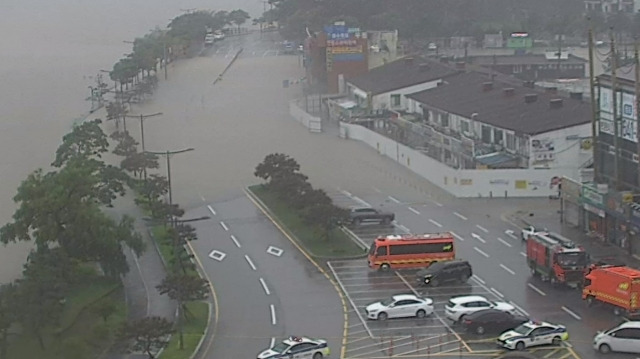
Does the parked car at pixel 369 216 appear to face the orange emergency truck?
no

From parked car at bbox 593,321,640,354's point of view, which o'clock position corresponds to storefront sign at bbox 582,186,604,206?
The storefront sign is roughly at 3 o'clock from the parked car.

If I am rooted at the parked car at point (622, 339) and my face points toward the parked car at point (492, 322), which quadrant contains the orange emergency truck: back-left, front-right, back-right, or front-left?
front-right

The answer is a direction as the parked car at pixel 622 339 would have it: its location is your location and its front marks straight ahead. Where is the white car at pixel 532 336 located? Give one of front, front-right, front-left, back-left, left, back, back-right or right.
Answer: front

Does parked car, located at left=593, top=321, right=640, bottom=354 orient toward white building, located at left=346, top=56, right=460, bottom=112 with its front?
no

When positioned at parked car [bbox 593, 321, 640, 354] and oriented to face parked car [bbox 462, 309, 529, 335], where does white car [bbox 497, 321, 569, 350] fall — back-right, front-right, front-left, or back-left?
front-left

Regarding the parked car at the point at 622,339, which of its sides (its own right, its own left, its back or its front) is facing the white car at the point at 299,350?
front

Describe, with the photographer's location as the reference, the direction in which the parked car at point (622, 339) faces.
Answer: facing to the left of the viewer

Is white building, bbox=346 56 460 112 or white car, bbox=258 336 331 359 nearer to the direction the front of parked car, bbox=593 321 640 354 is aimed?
the white car

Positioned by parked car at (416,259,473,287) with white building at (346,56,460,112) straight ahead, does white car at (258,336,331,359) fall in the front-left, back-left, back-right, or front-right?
back-left

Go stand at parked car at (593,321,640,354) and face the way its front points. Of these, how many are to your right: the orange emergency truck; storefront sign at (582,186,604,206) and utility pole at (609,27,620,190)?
3
